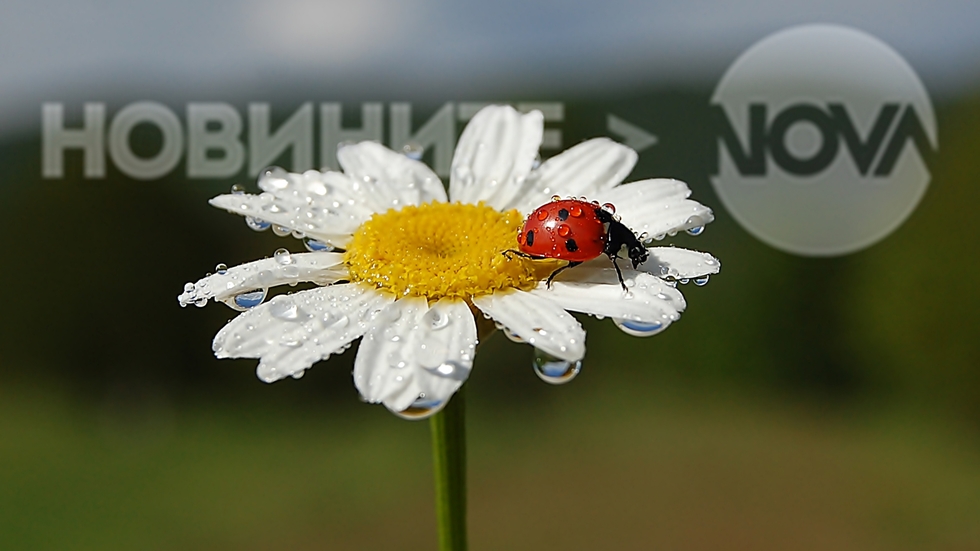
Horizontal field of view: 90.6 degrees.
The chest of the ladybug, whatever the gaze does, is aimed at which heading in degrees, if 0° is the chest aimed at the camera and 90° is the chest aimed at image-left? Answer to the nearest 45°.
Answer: approximately 270°

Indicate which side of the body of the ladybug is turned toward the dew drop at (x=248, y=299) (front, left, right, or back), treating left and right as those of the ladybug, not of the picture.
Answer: back

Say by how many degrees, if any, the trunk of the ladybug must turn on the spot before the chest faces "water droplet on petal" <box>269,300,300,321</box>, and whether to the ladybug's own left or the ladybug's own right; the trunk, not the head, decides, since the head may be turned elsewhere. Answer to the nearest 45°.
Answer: approximately 180°

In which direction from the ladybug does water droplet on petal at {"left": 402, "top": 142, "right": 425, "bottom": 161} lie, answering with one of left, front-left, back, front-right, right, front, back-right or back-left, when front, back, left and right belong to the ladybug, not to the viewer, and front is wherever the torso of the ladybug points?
back-left
